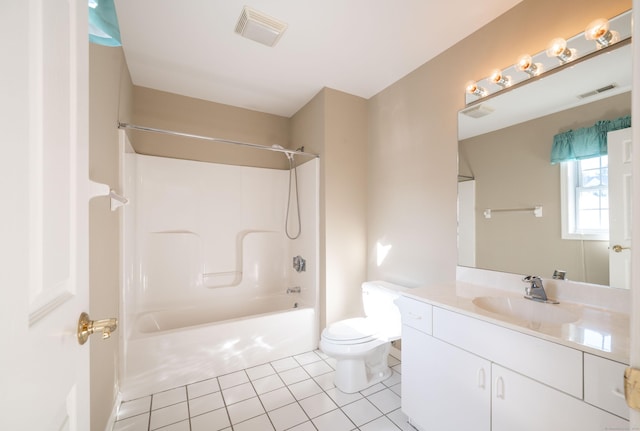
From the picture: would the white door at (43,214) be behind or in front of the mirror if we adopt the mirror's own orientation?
in front

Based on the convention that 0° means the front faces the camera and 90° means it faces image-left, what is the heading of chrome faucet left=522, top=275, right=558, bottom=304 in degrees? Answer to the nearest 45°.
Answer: approximately 45°

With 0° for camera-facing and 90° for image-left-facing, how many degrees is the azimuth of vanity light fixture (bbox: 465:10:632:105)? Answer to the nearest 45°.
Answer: approximately 45°

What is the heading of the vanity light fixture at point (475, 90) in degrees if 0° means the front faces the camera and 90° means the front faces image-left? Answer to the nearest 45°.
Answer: approximately 45°

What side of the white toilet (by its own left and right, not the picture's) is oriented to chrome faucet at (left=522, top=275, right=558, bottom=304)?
left

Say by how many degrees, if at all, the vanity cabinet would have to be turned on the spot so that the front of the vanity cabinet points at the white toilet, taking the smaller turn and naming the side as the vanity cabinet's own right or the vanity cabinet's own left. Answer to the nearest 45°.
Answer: approximately 90° to the vanity cabinet's own right
